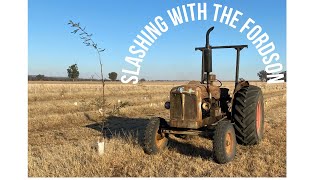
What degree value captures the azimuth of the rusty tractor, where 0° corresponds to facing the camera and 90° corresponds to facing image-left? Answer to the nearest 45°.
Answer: approximately 45°
